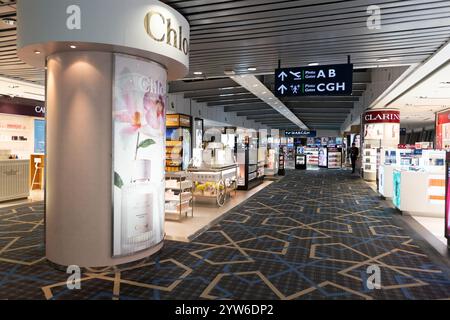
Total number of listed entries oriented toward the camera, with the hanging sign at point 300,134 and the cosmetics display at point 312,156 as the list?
2

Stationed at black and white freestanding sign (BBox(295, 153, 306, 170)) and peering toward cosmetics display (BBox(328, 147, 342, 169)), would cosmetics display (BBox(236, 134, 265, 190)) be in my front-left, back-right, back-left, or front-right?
back-right

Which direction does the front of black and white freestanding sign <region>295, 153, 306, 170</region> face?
toward the camera

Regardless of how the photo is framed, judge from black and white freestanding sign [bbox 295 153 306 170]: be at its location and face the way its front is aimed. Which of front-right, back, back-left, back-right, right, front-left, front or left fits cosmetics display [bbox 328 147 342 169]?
back-left

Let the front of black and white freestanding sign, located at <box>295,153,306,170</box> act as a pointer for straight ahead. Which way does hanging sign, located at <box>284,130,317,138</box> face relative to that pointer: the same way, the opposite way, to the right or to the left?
the same way

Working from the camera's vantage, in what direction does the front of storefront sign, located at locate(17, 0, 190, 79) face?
facing the viewer and to the right of the viewer

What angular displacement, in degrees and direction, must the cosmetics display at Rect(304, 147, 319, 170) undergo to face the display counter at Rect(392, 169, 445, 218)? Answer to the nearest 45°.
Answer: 0° — it already faces it

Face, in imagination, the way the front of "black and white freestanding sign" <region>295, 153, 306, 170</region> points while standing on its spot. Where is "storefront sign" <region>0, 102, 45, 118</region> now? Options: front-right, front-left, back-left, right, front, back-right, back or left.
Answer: front-right

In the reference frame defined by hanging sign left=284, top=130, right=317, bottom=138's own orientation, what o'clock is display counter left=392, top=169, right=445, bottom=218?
The display counter is roughly at 12 o'clock from the hanging sign.

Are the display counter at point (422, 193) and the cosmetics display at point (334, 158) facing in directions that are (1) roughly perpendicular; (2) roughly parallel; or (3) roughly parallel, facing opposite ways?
roughly parallel

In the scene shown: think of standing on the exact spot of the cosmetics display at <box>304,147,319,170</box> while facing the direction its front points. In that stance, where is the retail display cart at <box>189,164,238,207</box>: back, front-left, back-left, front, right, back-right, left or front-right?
front

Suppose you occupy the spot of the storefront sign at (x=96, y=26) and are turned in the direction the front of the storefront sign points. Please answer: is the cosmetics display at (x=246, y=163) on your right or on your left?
on your left
